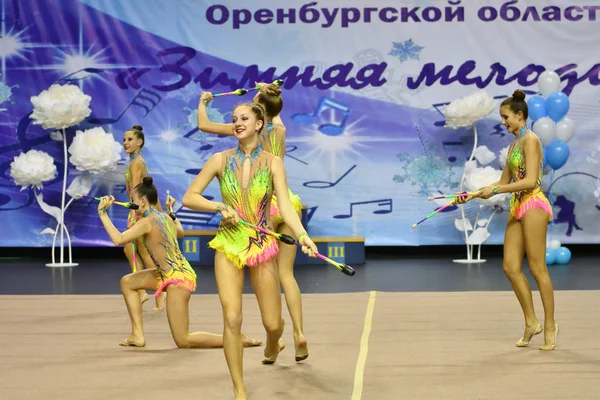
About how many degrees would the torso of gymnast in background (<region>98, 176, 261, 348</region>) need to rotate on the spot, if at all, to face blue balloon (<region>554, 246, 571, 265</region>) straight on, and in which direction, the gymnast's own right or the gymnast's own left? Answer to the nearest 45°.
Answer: approximately 90° to the gymnast's own right

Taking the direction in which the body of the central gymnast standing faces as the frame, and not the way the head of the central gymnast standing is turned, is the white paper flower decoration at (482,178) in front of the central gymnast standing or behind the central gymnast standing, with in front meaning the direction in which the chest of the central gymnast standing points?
behind

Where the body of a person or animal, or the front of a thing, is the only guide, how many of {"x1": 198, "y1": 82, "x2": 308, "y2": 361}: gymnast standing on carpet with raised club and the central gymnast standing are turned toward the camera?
1

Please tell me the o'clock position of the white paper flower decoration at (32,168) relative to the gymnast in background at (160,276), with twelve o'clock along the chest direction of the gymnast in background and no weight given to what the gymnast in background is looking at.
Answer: The white paper flower decoration is roughly at 1 o'clock from the gymnast in background.

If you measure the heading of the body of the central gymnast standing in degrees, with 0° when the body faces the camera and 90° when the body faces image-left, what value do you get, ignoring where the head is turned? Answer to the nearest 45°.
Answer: approximately 0°

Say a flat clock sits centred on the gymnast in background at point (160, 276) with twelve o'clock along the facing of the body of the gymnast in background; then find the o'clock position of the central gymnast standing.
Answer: The central gymnast standing is roughly at 7 o'clock from the gymnast in background.

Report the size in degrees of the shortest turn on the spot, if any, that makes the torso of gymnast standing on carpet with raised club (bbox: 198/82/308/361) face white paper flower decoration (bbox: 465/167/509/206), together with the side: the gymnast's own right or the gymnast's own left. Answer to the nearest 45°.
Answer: approximately 90° to the gymnast's own right

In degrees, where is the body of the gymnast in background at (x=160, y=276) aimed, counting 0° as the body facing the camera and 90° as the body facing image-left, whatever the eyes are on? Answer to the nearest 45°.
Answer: approximately 135°

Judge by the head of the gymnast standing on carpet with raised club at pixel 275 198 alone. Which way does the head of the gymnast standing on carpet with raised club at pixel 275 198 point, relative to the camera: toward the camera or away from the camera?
away from the camera
